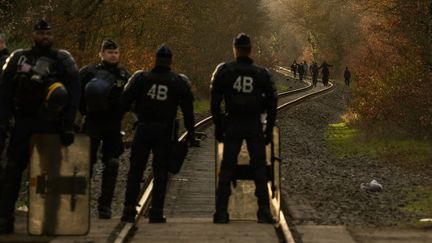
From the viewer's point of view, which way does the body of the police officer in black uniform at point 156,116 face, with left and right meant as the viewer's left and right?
facing away from the viewer

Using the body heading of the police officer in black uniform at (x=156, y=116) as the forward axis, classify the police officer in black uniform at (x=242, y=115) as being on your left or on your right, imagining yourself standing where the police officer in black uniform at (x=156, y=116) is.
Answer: on your right

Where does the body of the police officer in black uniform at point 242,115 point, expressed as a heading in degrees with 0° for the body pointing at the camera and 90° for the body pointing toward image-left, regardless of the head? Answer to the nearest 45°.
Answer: approximately 180°

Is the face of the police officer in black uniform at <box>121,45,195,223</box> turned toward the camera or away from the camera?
away from the camera

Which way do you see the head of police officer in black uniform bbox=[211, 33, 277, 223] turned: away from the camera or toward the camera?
away from the camera

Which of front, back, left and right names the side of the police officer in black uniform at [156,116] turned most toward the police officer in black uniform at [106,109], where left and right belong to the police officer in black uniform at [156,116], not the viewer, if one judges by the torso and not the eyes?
left
